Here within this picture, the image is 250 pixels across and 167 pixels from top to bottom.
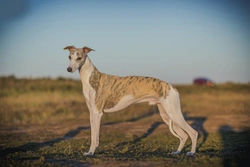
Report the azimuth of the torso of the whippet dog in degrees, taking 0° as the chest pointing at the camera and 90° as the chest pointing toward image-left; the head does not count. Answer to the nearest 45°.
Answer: approximately 90°
